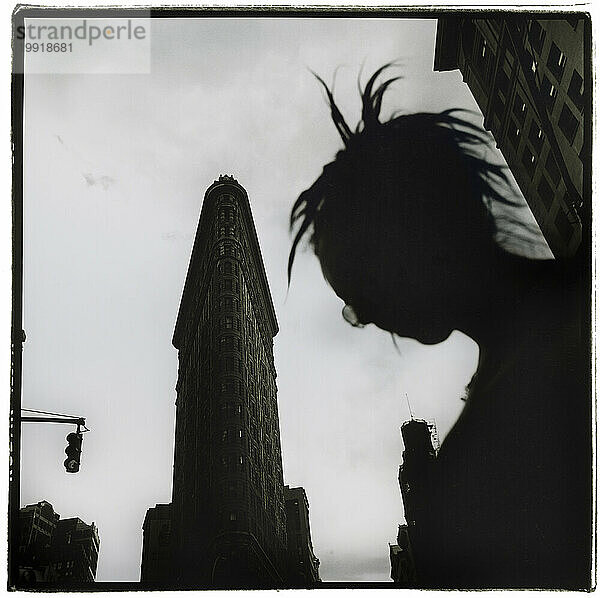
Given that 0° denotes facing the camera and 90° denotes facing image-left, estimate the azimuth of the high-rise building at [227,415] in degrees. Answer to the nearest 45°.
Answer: approximately 0°
